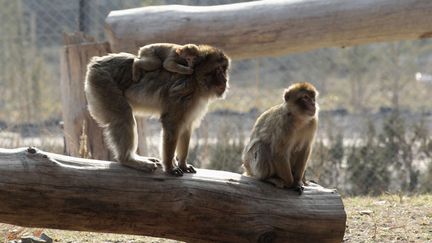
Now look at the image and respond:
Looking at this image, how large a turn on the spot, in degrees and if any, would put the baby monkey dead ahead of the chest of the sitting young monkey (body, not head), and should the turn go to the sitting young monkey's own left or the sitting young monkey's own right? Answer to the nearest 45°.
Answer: approximately 135° to the sitting young monkey's own right

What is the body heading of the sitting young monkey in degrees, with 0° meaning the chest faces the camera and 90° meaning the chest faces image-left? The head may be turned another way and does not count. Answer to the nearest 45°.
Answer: approximately 315°

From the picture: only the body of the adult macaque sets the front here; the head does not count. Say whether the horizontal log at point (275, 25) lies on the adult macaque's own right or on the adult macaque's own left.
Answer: on the adult macaque's own left

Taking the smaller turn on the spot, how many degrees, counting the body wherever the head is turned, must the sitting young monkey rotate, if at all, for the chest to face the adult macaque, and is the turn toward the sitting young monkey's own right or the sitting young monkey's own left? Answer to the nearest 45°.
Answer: approximately 135° to the sitting young monkey's own right

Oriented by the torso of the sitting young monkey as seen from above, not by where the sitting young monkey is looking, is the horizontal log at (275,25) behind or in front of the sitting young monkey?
behind

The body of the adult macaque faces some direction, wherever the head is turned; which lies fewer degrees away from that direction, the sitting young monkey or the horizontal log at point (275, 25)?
the sitting young monkey

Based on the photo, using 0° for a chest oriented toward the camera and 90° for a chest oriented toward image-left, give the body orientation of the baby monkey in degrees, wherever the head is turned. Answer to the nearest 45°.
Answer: approximately 270°

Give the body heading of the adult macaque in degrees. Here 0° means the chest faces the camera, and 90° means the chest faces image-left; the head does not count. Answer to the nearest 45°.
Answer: approximately 270°

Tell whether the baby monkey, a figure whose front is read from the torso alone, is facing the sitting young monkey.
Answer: yes
